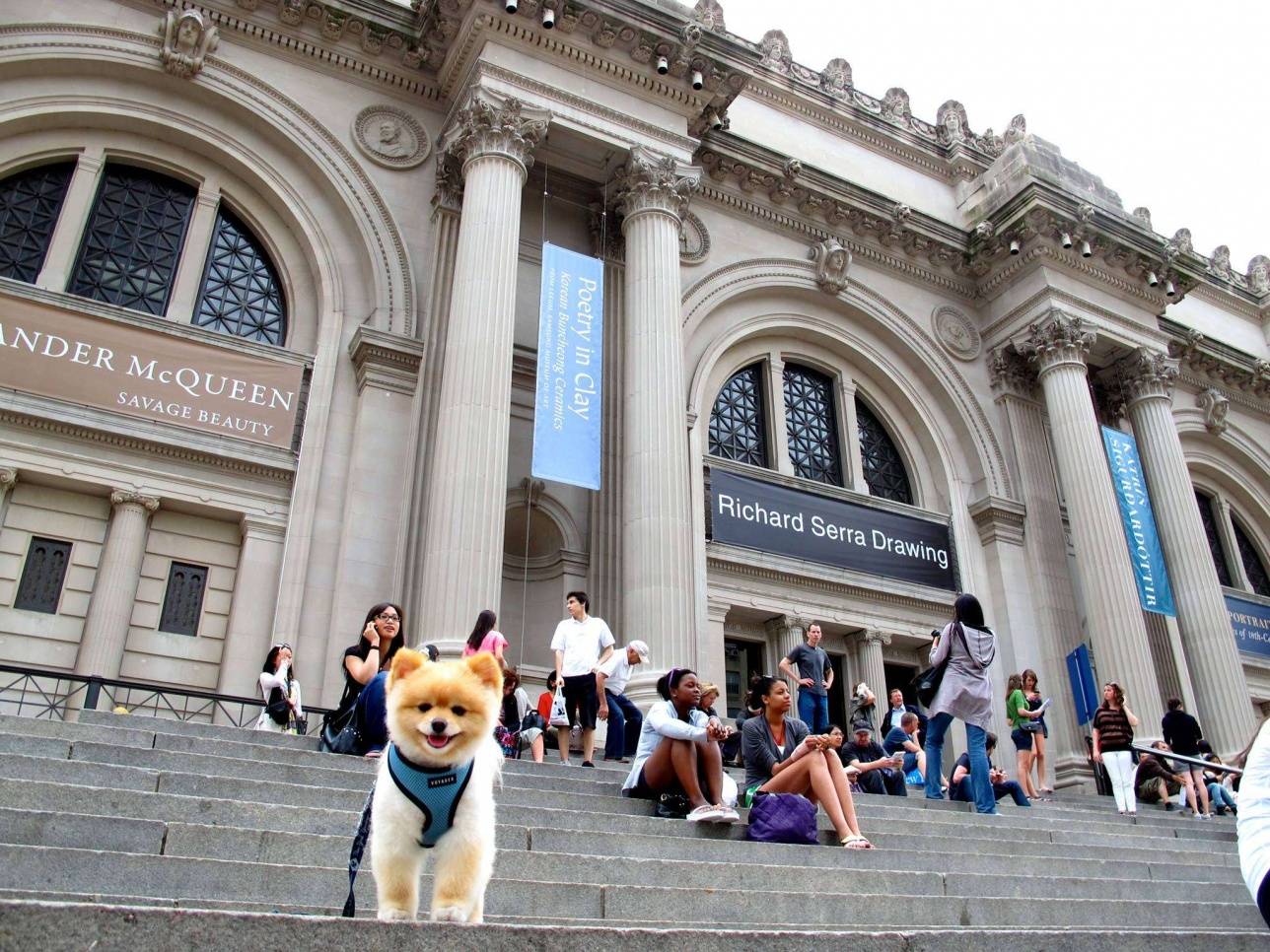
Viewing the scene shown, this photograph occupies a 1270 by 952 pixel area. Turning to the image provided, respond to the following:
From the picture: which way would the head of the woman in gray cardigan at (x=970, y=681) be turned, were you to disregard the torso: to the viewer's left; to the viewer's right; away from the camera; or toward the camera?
away from the camera

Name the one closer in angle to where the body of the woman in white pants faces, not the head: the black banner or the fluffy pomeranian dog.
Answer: the fluffy pomeranian dog

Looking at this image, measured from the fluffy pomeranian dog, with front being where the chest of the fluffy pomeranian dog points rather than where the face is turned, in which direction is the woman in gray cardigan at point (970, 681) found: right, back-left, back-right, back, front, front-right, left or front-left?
back-left

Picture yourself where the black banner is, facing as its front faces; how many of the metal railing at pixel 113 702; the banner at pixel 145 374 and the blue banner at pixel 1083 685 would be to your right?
2

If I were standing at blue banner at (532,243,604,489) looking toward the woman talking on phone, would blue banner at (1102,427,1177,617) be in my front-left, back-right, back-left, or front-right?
back-left

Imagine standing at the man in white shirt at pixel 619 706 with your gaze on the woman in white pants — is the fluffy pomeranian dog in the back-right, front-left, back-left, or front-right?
back-right

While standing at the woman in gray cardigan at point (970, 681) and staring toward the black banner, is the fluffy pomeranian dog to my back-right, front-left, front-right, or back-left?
back-left

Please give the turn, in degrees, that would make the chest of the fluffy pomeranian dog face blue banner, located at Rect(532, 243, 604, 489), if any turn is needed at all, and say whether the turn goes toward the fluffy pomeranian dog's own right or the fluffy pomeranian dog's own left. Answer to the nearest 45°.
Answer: approximately 180°
